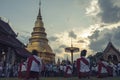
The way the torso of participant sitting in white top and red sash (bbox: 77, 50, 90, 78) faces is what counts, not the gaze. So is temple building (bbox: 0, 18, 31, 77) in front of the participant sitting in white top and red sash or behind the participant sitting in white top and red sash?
in front

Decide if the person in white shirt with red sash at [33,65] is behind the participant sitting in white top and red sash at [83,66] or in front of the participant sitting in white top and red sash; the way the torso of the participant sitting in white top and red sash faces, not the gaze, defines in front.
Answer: behind

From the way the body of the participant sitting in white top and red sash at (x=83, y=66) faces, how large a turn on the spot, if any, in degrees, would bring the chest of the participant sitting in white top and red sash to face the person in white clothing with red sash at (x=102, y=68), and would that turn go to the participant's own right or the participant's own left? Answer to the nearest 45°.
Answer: approximately 45° to the participant's own right

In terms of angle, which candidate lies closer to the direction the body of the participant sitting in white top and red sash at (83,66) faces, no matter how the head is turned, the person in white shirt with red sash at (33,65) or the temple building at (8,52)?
the temple building
